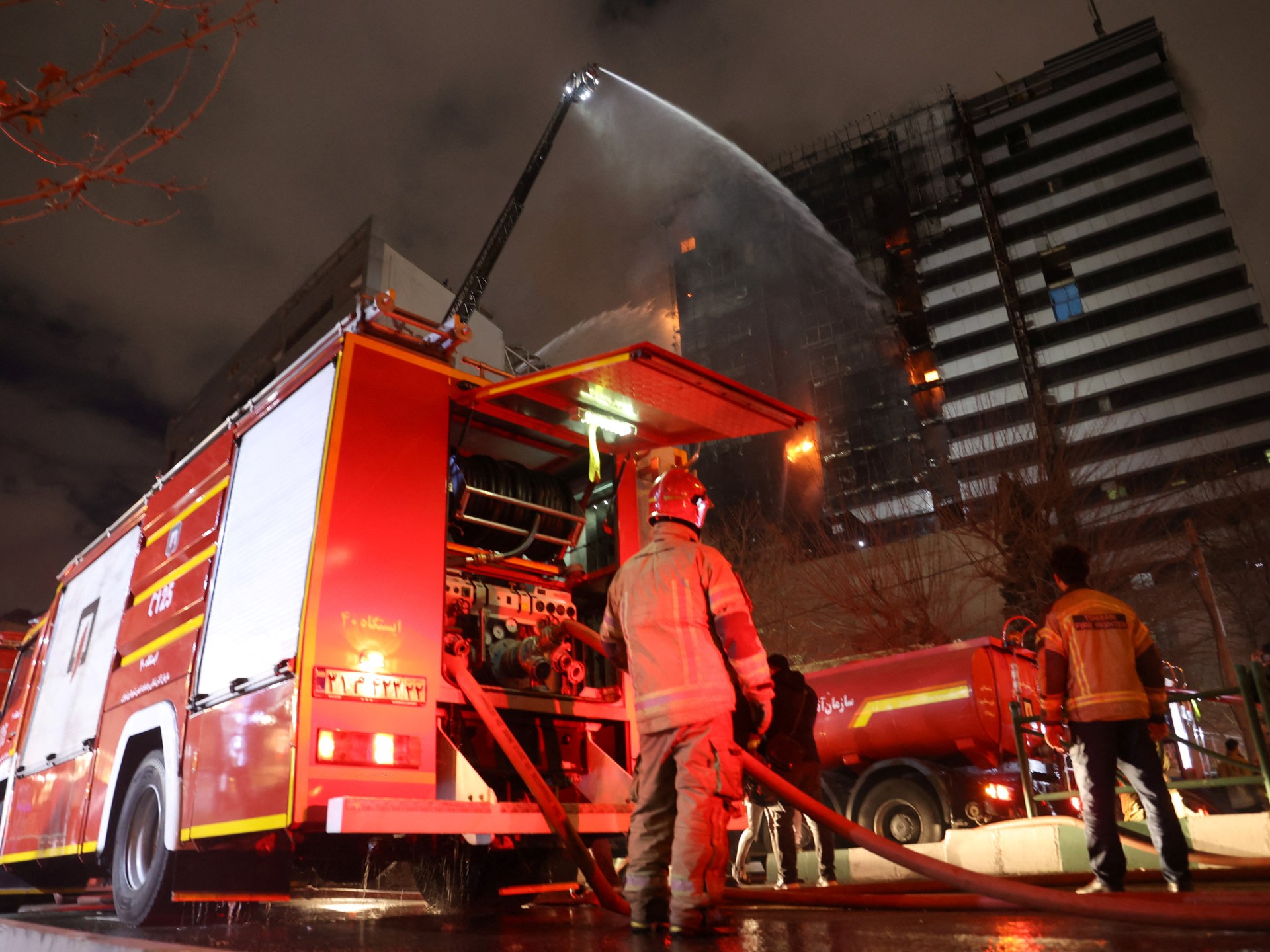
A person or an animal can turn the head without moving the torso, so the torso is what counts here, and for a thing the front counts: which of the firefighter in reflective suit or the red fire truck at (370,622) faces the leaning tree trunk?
the firefighter in reflective suit

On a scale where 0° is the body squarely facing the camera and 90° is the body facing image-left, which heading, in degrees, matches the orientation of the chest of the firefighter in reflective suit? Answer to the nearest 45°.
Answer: approximately 225°

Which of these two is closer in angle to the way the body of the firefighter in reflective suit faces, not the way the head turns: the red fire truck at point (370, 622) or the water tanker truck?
the water tanker truck

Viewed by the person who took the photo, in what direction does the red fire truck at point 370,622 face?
facing away from the viewer and to the left of the viewer

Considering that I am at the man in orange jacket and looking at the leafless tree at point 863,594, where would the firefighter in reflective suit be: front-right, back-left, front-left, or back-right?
back-left

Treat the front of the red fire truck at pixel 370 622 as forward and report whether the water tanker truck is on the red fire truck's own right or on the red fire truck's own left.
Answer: on the red fire truck's own right

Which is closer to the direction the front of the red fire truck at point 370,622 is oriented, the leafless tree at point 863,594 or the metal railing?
the leafless tree

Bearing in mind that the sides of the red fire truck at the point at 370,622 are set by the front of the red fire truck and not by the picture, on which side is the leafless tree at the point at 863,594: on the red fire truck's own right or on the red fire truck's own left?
on the red fire truck's own right

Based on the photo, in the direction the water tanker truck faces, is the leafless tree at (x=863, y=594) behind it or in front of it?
in front

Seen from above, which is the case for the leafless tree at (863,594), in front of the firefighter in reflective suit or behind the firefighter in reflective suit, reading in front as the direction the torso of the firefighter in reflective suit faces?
in front

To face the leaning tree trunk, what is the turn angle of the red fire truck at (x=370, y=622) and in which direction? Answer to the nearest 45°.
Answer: approximately 90° to its right

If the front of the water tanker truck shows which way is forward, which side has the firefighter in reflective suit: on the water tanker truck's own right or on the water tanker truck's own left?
on the water tanker truck's own left

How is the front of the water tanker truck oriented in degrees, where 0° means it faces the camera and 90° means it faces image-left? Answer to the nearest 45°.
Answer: approximately 135°
